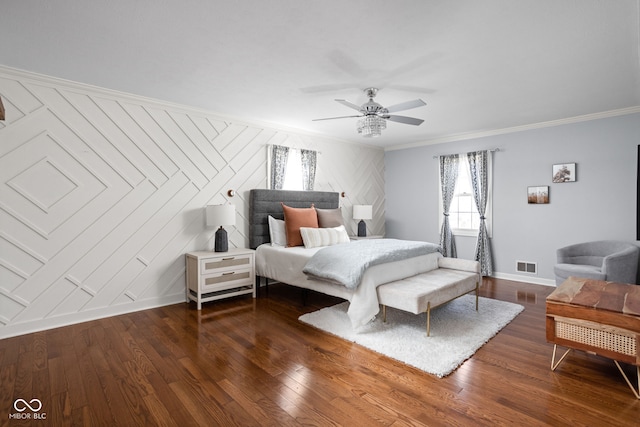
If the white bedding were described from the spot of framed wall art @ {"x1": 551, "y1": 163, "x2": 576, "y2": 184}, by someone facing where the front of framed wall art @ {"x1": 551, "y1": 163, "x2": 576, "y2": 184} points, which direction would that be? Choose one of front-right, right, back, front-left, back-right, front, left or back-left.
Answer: front-right

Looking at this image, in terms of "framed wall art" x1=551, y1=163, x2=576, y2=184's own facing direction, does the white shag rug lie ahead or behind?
ahead

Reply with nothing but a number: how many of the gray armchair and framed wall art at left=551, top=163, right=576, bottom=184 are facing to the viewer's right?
0

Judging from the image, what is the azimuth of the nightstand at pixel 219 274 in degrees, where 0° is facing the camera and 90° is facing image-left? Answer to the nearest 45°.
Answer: approximately 315°

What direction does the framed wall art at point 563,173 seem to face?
toward the camera

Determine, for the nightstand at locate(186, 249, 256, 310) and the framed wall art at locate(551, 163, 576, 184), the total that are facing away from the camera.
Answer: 0

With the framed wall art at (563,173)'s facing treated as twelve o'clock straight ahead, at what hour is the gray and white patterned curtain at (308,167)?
The gray and white patterned curtain is roughly at 2 o'clock from the framed wall art.

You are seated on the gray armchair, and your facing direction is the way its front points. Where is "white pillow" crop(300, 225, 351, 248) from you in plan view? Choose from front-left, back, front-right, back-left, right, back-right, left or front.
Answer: front

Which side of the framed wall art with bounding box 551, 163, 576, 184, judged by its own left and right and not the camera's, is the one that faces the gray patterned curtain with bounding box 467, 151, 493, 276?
right

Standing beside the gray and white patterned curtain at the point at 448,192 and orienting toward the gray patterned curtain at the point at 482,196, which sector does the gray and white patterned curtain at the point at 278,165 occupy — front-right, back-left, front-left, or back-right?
back-right

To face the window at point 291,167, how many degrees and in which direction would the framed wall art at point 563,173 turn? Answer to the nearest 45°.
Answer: approximately 45° to its right

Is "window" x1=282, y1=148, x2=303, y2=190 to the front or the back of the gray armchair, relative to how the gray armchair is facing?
to the front

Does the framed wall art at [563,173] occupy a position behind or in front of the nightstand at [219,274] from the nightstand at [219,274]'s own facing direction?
in front

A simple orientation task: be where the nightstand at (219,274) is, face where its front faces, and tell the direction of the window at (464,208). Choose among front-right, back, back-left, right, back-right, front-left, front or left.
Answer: front-left

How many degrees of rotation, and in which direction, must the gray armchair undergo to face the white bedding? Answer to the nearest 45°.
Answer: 0° — it already faces it

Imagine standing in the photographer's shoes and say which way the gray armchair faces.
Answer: facing the viewer and to the left of the viewer
